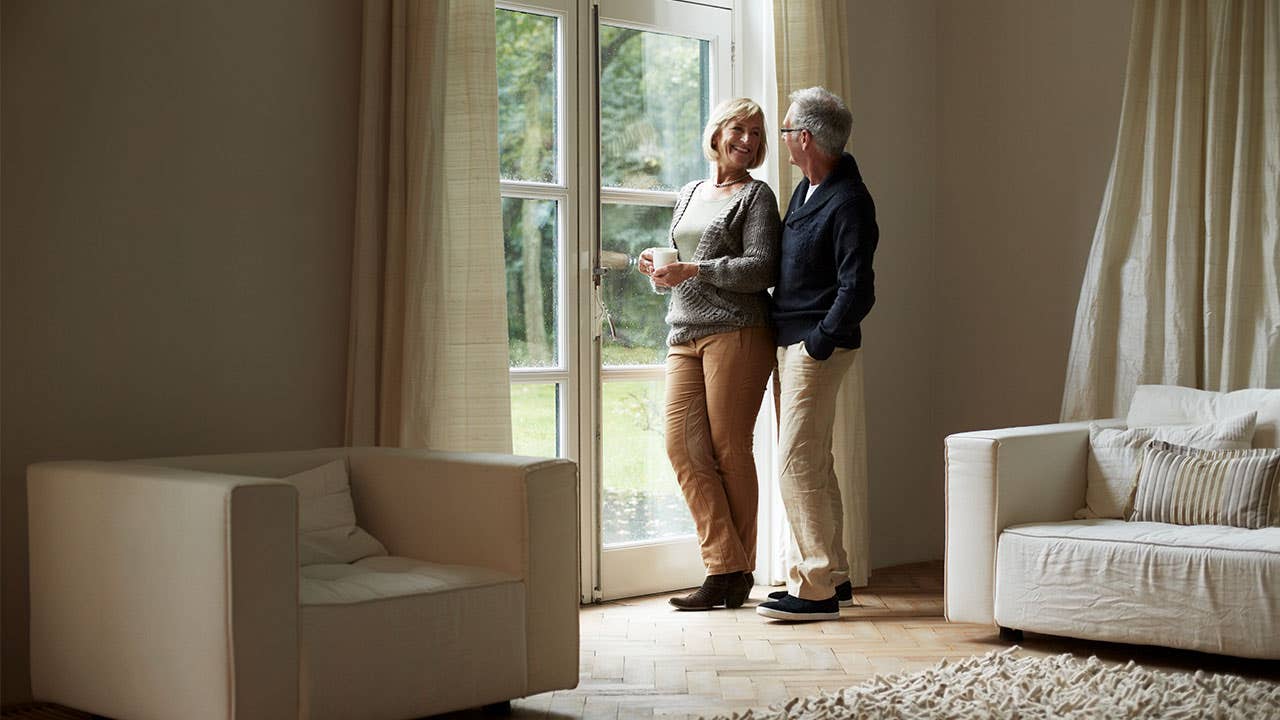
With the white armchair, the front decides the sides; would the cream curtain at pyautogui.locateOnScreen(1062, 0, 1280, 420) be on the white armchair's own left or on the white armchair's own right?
on the white armchair's own left

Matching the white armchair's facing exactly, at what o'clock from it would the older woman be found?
The older woman is roughly at 9 o'clock from the white armchair.

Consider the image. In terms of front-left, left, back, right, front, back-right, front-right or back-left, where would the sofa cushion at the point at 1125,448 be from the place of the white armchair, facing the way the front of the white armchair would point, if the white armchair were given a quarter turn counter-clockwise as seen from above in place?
front-right

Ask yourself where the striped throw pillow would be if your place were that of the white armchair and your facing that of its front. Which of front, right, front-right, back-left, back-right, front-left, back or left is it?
front-left

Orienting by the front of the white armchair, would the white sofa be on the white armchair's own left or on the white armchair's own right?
on the white armchair's own left

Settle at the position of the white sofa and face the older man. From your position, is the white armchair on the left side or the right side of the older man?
left

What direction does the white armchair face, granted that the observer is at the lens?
facing the viewer and to the right of the viewer

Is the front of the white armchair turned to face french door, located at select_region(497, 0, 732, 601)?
no

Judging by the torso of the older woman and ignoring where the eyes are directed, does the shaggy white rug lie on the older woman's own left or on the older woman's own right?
on the older woman's own left

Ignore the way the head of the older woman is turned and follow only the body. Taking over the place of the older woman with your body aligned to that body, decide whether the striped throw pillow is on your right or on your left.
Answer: on your left

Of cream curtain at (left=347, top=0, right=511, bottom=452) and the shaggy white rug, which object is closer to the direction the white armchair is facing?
the shaggy white rug

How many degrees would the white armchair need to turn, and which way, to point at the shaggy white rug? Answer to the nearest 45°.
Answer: approximately 45° to its left

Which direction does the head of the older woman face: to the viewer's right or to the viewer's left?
to the viewer's right

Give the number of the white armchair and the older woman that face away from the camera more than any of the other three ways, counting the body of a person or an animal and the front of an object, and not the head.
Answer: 0
